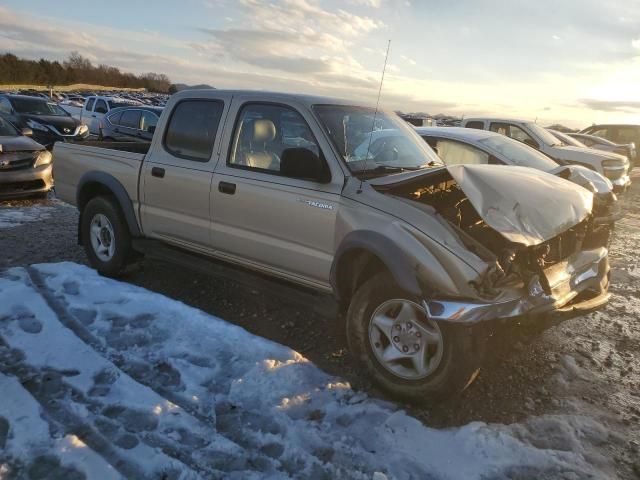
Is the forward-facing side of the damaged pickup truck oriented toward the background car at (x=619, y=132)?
no

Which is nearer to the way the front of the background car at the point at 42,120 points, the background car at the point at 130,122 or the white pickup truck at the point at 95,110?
the background car

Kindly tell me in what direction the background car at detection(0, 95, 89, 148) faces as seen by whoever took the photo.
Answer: facing the viewer and to the right of the viewer

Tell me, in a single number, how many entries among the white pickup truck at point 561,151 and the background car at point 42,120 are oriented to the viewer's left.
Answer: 0

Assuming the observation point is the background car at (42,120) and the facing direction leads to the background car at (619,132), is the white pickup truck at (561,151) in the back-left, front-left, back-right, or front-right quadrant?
front-right

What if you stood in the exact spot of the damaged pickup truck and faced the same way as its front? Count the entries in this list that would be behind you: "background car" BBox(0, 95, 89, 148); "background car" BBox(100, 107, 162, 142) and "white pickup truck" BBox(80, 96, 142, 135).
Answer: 3

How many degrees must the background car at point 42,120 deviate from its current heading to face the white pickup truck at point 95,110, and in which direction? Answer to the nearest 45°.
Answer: approximately 135° to its left

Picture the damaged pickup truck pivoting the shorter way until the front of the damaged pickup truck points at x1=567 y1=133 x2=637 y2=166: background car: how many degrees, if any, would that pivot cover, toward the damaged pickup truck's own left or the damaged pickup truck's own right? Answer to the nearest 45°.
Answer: approximately 90° to the damaged pickup truck's own left

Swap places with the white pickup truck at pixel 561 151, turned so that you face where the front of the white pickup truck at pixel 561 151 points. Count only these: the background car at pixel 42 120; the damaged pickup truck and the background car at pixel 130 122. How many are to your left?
0

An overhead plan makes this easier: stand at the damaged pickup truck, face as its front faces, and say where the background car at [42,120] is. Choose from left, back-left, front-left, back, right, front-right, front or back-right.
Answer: back

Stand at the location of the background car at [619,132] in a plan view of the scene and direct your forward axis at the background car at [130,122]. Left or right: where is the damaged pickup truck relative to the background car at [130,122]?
left

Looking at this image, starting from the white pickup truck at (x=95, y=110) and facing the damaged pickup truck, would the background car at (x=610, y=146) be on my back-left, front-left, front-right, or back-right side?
front-left

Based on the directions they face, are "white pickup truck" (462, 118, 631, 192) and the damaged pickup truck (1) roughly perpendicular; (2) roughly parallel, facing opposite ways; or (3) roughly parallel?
roughly parallel

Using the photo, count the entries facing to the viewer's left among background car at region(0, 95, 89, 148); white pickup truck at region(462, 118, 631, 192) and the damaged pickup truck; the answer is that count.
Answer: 0

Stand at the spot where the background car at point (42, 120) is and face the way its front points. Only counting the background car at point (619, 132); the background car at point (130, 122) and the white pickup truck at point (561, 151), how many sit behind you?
0

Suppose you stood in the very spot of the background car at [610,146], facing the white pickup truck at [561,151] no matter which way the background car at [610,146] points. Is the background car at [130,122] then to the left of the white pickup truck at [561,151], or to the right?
right
